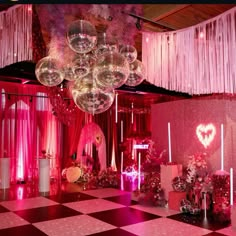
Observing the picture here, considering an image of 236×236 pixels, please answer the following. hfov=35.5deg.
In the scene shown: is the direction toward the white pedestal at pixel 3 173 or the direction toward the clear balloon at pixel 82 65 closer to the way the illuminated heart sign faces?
the clear balloon

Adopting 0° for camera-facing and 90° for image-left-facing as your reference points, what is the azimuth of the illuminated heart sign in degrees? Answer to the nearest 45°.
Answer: approximately 0°

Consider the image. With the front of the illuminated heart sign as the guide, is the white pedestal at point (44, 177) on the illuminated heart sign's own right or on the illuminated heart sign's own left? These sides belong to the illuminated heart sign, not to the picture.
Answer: on the illuminated heart sign's own right

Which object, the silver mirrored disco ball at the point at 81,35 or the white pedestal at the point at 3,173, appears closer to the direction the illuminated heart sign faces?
the silver mirrored disco ball
